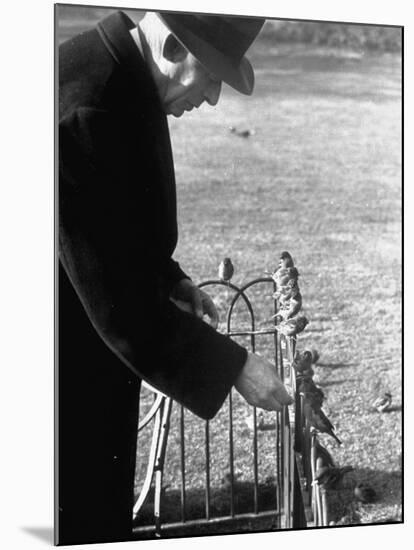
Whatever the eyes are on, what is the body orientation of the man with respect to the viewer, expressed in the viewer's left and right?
facing to the right of the viewer

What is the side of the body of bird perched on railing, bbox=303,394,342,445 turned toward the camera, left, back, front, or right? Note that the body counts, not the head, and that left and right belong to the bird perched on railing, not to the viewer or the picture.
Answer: left

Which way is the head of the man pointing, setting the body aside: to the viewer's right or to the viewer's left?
to the viewer's right

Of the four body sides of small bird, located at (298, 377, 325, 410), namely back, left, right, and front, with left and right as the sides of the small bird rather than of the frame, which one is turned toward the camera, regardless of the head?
left

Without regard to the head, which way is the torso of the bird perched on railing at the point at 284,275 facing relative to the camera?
to the viewer's left
